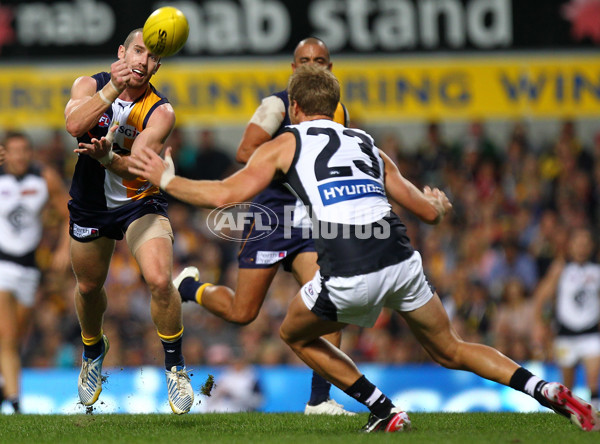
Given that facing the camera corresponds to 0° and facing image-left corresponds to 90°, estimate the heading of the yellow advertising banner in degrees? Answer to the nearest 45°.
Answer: approximately 0°

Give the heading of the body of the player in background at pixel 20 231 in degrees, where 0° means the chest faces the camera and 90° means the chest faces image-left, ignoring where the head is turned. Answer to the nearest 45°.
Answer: approximately 0°

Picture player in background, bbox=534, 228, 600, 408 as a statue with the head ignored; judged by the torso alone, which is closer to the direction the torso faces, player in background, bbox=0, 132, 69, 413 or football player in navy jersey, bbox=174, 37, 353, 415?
the football player in navy jersey

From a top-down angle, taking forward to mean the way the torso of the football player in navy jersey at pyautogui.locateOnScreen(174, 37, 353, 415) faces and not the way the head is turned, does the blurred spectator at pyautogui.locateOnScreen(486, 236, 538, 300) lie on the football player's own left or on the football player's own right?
on the football player's own left

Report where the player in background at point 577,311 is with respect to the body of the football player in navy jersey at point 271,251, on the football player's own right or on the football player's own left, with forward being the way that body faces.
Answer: on the football player's own left

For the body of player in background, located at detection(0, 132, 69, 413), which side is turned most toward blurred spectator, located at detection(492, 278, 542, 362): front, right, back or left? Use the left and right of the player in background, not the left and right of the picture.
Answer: back

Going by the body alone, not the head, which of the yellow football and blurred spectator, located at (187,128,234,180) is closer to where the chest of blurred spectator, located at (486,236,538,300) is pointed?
the yellow football

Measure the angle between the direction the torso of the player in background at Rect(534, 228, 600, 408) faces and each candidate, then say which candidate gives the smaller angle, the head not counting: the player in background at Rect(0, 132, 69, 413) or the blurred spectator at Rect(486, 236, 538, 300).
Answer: the player in background
